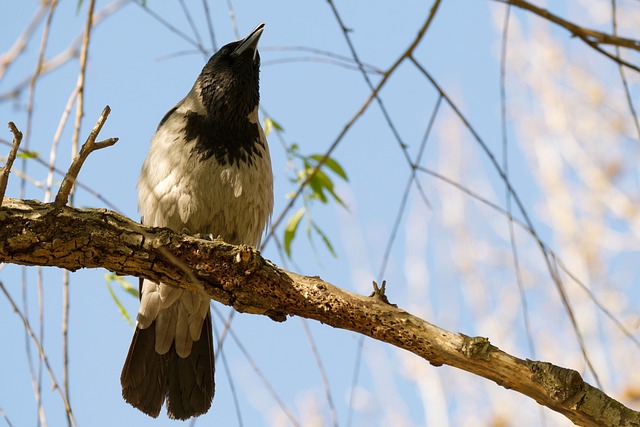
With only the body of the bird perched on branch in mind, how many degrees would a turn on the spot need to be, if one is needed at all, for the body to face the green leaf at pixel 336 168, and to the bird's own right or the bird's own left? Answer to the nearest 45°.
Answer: approximately 45° to the bird's own left

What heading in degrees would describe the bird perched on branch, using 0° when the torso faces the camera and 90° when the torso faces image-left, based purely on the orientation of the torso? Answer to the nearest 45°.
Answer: approximately 315°

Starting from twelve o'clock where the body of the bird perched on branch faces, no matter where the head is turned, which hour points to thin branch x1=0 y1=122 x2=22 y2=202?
The thin branch is roughly at 2 o'clock from the bird perched on branch.

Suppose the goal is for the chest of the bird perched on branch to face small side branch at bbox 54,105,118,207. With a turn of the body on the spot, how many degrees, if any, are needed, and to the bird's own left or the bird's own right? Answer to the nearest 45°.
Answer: approximately 45° to the bird's own right
